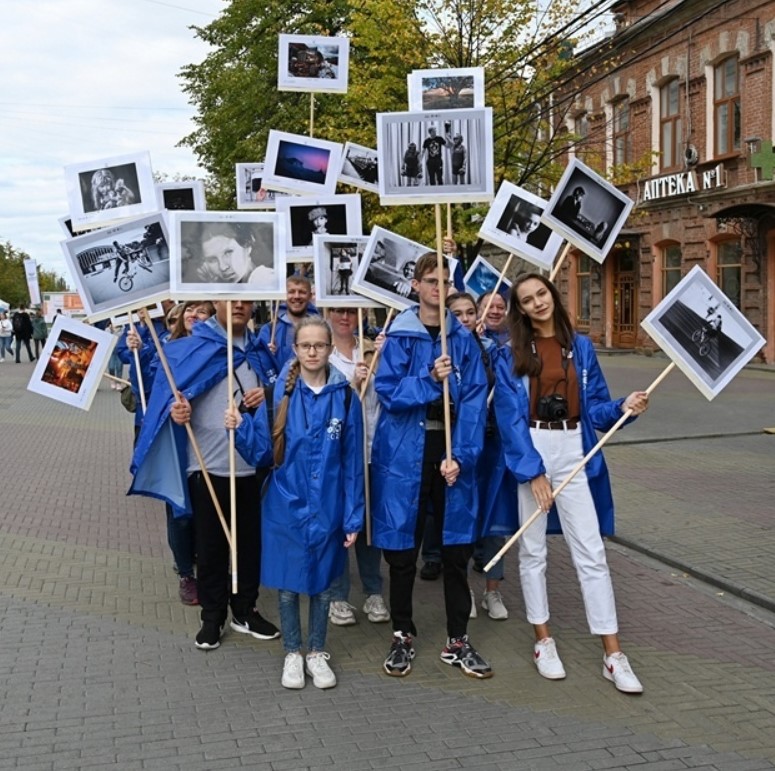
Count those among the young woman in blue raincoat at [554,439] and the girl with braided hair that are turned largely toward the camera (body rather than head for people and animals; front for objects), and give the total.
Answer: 2

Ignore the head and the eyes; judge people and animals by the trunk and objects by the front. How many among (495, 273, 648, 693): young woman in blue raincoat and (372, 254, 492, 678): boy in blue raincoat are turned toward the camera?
2

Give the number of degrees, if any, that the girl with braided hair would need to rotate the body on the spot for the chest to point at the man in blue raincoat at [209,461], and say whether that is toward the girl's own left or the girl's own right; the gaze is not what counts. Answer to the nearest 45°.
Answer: approximately 135° to the girl's own right

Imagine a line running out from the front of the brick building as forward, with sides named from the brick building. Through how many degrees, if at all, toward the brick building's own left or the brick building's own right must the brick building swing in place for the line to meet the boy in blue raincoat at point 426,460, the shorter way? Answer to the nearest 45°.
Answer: approximately 45° to the brick building's own left

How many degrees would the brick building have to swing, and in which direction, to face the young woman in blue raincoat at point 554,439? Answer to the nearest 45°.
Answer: approximately 45° to its left

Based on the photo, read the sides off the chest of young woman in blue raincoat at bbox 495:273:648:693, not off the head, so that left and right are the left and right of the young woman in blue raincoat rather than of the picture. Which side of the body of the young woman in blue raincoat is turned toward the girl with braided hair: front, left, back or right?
right

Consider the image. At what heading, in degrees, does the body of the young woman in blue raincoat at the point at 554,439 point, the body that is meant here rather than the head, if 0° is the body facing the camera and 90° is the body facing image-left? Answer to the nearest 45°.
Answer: approximately 0°
